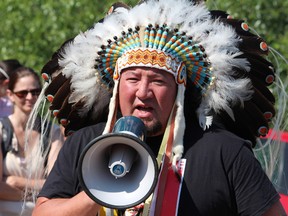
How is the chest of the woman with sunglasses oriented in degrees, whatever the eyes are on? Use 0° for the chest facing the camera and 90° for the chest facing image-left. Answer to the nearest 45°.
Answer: approximately 315°

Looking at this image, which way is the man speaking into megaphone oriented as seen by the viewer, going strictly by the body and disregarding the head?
toward the camera
